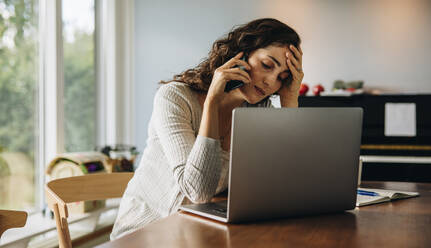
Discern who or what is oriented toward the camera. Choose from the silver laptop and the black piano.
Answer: the black piano

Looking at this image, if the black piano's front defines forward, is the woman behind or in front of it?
in front

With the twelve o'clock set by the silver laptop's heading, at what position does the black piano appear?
The black piano is roughly at 2 o'clock from the silver laptop.

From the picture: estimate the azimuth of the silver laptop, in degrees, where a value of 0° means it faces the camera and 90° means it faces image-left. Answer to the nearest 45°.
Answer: approximately 135°

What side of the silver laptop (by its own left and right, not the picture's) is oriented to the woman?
front

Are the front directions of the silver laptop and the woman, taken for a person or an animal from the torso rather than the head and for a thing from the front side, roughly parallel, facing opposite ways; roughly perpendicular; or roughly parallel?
roughly parallel, facing opposite ways

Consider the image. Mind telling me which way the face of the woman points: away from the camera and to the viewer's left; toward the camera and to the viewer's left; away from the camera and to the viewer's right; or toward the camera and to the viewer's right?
toward the camera and to the viewer's right

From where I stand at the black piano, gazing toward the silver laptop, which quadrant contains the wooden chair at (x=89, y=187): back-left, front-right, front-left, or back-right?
front-right

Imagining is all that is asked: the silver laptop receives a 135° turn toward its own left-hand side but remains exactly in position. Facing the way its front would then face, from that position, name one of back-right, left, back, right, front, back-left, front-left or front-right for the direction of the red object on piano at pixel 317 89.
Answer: back

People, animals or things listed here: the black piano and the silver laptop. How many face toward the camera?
1

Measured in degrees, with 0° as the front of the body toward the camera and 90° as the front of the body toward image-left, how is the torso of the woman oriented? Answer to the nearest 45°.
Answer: approximately 315°

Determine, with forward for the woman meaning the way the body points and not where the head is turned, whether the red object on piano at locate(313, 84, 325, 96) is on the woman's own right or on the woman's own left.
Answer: on the woman's own left

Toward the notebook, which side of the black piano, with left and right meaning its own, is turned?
front

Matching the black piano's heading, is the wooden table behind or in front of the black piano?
in front

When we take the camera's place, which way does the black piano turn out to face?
facing the viewer

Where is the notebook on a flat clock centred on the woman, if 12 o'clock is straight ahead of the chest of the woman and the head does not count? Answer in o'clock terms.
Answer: The notebook is roughly at 11 o'clock from the woman.
